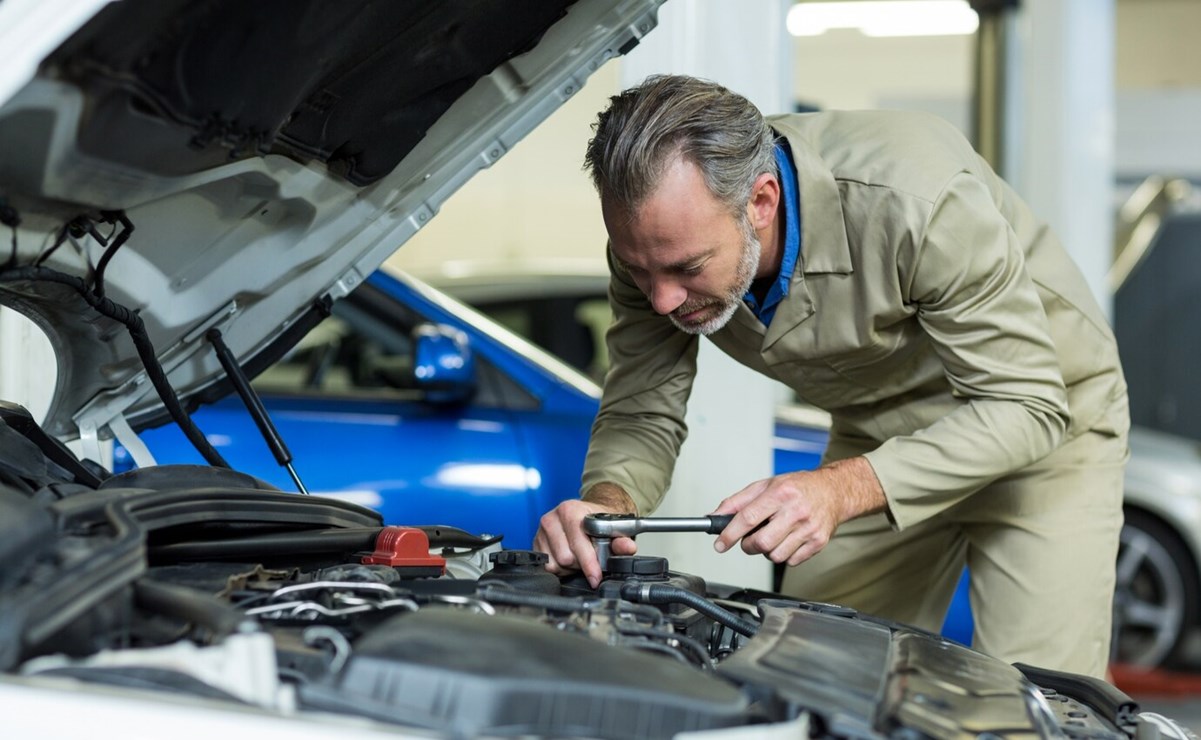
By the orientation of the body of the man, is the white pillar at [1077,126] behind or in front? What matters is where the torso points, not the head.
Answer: behind

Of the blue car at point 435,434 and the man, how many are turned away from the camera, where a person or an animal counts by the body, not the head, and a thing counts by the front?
0

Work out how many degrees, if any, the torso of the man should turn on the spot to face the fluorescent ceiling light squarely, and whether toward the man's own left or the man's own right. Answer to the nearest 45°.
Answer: approximately 135° to the man's own right

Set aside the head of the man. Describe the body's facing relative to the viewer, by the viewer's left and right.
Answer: facing the viewer and to the left of the viewer

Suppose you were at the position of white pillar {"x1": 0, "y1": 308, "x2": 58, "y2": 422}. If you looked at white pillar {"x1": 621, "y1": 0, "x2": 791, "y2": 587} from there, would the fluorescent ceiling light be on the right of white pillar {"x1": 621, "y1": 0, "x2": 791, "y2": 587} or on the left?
left

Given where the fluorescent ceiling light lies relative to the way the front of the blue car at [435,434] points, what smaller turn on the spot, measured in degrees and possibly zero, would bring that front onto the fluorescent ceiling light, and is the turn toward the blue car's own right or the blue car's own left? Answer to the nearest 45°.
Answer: approximately 90° to the blue car's own left

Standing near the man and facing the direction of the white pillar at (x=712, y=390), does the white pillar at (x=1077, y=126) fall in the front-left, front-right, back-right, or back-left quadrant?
front-right

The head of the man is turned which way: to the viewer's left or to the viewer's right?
to the viewer's left

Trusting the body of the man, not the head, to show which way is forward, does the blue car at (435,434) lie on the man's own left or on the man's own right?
on the man's own right

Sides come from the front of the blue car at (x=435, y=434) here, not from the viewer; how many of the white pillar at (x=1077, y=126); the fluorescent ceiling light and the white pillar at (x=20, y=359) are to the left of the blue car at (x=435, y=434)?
2

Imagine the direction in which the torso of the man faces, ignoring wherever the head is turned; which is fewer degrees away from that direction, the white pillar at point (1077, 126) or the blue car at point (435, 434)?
the blue car

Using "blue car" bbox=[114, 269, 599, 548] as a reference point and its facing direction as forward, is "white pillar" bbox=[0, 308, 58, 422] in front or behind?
behind

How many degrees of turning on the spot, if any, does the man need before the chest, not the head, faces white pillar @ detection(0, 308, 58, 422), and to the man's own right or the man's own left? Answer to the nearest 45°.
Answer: approximately 45° to the man's own right
